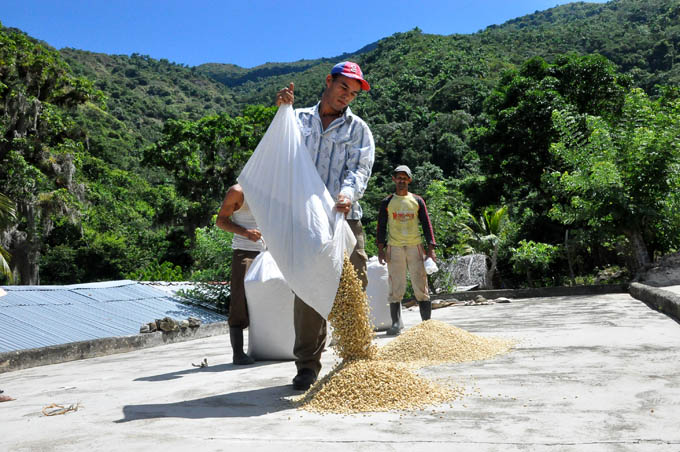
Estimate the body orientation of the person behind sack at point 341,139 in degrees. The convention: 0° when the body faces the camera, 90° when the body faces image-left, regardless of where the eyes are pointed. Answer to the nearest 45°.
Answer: approximately 0°

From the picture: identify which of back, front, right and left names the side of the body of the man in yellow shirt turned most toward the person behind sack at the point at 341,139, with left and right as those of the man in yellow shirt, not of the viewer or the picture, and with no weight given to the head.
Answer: front

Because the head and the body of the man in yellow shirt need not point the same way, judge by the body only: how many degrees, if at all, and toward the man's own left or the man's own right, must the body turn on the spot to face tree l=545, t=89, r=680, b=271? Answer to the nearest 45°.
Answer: approximately 135° to the man's own left

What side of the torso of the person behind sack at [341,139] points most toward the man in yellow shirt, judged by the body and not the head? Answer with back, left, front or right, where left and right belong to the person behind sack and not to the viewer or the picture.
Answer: back

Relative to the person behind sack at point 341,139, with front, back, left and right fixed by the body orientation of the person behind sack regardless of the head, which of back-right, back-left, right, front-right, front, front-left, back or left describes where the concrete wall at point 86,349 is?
back-right

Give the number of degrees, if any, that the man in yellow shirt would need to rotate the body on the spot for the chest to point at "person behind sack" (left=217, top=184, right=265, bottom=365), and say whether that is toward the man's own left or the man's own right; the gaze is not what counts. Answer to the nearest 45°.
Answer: approximately 45° to the man's own right

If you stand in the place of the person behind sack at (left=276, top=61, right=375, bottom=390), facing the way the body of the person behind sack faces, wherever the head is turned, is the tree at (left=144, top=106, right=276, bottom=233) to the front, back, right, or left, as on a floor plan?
back

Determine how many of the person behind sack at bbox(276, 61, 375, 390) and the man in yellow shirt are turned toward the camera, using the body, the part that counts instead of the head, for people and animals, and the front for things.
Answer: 2

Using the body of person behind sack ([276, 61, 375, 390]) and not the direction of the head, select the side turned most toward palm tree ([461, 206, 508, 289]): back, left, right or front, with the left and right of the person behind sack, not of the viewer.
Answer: back
